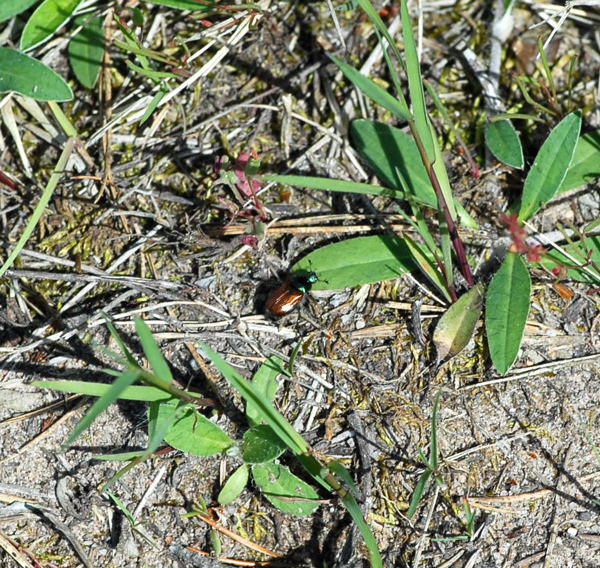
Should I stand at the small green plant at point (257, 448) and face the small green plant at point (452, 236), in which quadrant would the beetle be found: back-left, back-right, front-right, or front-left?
front-left

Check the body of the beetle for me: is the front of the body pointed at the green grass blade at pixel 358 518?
no

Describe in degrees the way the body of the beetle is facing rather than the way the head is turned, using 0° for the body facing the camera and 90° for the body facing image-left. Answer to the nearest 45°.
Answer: approximately 225°
